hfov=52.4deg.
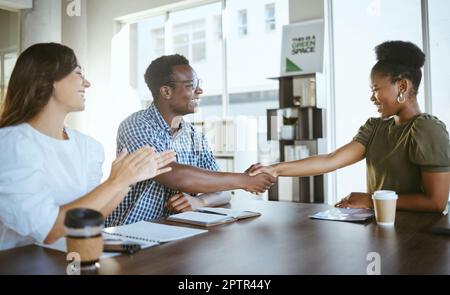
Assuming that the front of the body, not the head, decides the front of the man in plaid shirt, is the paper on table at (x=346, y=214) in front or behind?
in front

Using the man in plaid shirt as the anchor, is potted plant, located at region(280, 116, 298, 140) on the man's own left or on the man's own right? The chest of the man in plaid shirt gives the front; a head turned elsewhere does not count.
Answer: on the man's own left

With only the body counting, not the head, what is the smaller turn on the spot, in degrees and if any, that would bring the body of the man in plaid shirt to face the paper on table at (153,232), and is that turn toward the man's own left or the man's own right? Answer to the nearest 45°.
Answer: approximately 45° to the man's own right

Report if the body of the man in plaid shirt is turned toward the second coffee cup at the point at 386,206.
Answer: yes

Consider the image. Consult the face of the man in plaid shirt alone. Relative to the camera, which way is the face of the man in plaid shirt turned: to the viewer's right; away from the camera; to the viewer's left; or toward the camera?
to the viewer's right

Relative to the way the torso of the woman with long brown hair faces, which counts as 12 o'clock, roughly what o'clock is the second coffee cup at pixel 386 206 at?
The second coffee cup is roughly at 11 o'clock from the woman with long brown hair.

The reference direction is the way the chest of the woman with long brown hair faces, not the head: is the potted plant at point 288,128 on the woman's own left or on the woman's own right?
on the woman's own left

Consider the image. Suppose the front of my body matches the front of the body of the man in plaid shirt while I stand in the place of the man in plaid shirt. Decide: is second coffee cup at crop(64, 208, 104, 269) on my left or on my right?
on my right

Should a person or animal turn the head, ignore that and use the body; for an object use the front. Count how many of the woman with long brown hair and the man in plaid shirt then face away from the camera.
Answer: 0

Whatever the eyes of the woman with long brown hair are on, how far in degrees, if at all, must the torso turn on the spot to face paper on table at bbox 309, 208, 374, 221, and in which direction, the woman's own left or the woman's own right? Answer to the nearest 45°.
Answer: approximately 45° to the woman's own left

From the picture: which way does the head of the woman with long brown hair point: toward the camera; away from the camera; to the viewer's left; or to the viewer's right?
to the viewer's right

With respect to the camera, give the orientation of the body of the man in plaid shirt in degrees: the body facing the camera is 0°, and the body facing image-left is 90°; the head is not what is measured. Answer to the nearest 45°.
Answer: approximately 315°
